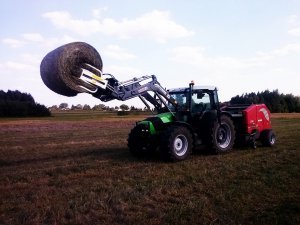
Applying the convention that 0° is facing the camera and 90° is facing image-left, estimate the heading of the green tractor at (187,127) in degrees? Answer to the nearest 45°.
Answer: approximately 45°

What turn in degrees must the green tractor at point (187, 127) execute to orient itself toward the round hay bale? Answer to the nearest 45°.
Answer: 0° — it already faces it
